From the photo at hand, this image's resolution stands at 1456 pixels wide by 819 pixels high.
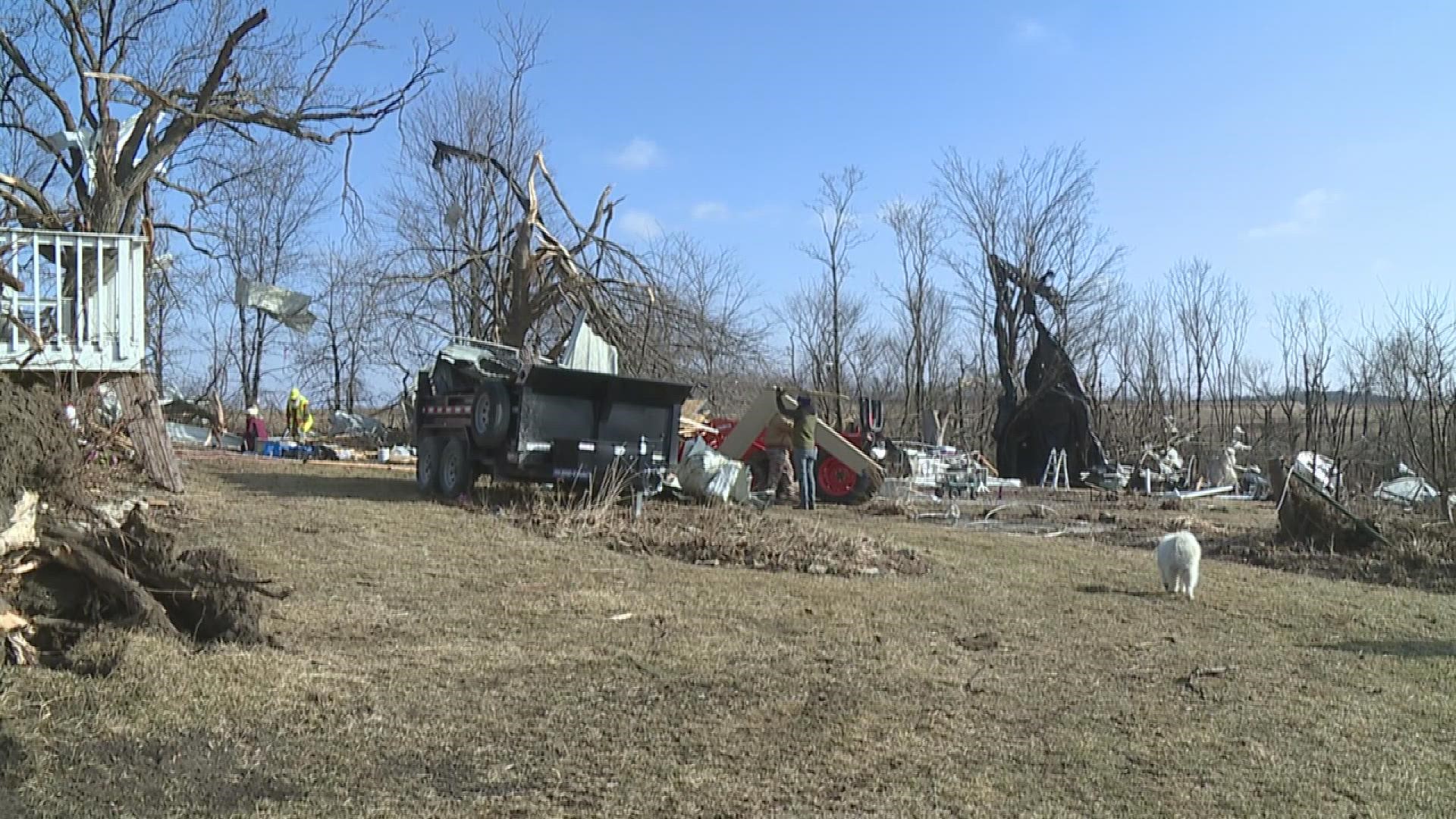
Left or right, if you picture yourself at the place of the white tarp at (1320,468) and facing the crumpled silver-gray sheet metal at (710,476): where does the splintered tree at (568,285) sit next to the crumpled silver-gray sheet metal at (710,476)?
right

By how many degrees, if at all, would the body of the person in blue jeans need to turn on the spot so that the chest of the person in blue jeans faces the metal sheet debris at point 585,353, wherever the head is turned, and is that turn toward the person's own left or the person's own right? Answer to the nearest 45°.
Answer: approximately 90° to the person's own left

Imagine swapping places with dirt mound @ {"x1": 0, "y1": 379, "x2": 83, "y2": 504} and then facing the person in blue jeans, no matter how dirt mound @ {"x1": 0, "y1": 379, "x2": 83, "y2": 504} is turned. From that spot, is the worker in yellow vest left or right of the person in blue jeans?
left

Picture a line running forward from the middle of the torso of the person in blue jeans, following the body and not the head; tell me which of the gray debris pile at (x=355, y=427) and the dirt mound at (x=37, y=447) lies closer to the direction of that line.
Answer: the gray debris pile

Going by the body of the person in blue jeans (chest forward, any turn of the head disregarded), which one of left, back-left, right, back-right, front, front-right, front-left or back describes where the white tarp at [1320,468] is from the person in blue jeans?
front-right

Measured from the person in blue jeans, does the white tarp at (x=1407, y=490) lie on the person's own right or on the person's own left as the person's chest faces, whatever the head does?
on the person's own right

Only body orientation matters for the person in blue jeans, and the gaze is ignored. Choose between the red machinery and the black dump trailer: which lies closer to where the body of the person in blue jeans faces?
the red machinery

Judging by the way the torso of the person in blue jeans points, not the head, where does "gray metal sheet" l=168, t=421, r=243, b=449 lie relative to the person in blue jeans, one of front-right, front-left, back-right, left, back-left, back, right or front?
front-left

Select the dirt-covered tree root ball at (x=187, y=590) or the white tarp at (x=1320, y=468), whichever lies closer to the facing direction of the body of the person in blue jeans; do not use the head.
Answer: the white tarp

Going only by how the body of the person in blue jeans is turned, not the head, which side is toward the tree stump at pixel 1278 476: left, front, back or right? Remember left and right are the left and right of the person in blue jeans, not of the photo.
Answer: right

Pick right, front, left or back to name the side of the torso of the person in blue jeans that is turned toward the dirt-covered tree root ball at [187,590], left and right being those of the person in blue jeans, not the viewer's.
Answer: back

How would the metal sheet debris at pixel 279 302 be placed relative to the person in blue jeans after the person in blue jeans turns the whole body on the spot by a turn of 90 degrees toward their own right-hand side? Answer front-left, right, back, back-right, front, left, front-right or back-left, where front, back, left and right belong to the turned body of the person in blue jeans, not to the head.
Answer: back

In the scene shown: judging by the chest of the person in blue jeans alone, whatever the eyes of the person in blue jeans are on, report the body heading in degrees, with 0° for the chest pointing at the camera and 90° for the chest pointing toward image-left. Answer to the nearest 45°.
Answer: approximately 180°

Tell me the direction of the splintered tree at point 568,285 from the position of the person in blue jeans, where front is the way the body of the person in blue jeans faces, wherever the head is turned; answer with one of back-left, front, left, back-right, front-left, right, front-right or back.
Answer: front-left
